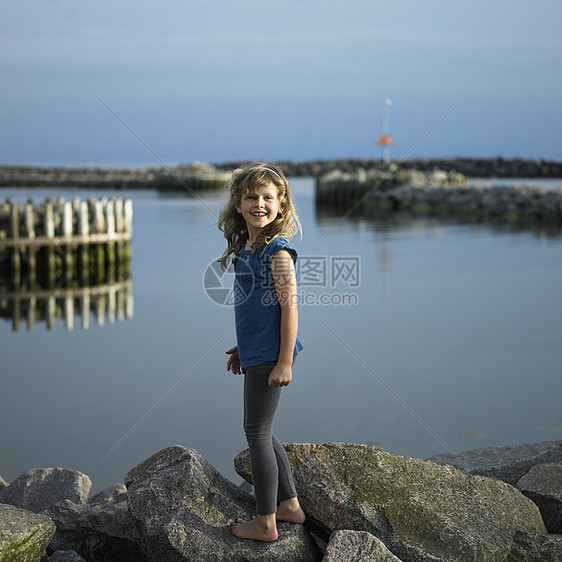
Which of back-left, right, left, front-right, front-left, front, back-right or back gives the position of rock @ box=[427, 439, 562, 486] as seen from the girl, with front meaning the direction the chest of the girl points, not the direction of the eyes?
back

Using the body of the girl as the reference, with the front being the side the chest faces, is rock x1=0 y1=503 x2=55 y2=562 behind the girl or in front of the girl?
in front

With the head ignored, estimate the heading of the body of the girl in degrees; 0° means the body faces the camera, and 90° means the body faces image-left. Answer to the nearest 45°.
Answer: approximately 45°

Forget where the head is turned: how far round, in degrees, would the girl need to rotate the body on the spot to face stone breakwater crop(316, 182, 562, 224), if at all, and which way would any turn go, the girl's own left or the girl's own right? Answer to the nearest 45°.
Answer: approximately 135° to the girl's own right

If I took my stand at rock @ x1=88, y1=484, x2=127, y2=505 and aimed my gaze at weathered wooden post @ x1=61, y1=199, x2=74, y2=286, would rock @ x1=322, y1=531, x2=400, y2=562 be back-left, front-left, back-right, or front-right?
back-right
